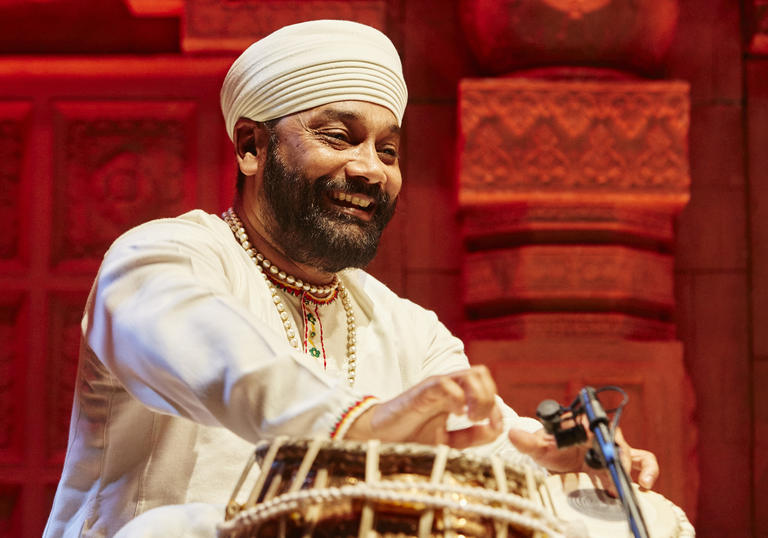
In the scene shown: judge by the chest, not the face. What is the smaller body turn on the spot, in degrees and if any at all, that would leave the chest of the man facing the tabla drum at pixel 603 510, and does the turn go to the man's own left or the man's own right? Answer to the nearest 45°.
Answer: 0° — they already face it

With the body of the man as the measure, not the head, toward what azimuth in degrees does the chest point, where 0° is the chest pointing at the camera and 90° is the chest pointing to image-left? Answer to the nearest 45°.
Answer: approximately 315°

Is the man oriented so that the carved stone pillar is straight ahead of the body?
no

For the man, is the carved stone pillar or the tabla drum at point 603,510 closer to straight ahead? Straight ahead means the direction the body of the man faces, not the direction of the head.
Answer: the tabla drum

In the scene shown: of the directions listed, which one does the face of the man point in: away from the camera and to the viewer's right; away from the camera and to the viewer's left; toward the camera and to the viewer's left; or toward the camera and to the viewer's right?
toward the camera and to the viewer's right

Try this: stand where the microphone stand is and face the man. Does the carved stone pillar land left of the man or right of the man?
right
